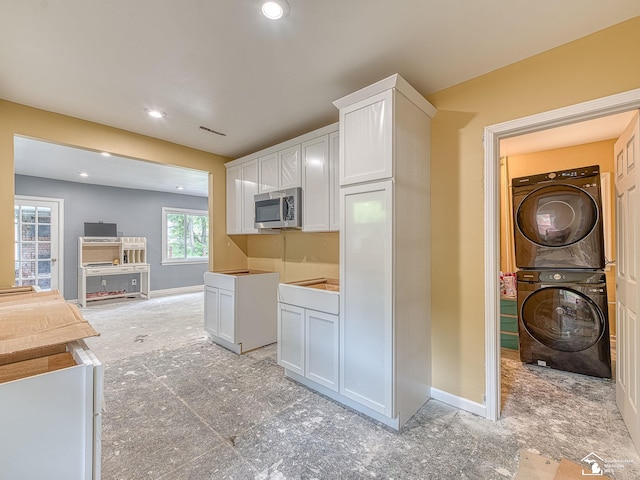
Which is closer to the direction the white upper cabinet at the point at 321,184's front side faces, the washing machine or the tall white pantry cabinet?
the tall white pantry cabinet

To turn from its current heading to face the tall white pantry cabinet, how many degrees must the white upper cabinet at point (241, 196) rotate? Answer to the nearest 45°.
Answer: approximately 90° to its left

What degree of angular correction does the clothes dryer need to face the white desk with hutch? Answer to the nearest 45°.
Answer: approximately 90° to its right

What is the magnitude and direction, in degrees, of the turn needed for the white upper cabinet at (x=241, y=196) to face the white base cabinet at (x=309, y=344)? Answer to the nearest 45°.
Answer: approximately 45° to its left

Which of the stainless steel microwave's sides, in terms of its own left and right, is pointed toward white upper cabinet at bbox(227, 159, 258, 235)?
right

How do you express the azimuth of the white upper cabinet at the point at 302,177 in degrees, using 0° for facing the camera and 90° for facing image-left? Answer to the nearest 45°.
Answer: approximately 45°

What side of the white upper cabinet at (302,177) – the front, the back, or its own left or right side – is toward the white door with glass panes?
right
